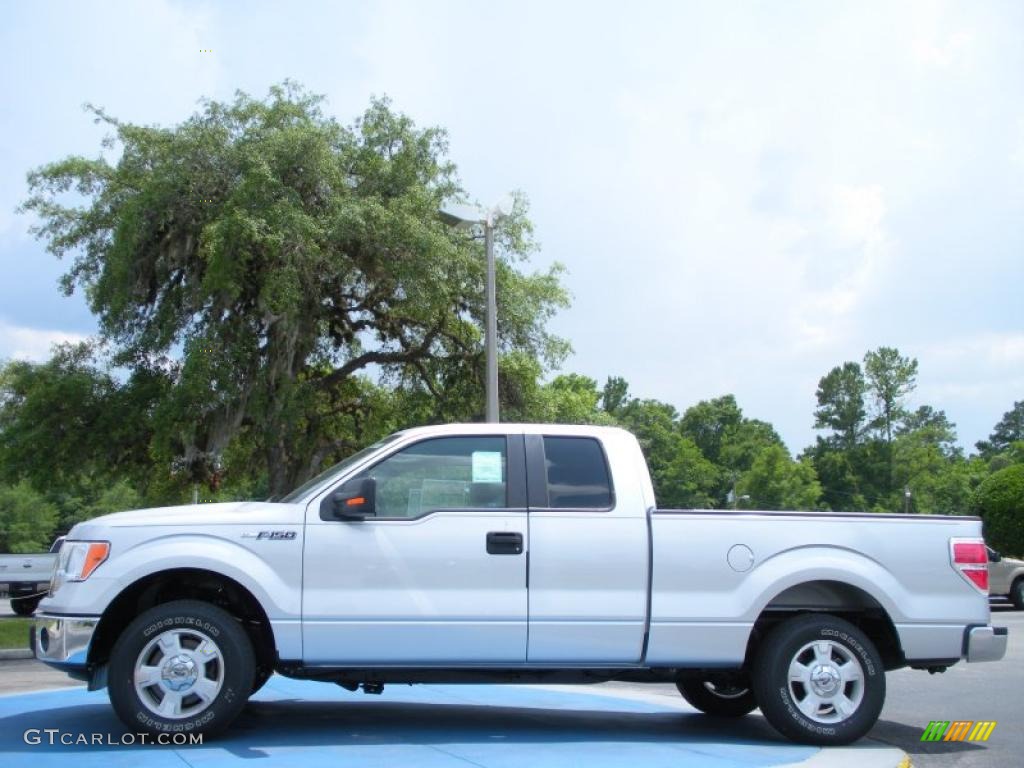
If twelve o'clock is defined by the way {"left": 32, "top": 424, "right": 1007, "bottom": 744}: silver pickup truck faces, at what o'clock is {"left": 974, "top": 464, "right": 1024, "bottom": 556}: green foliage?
The green foliage is roughly at 4 o'clock from the silver pickup truck.

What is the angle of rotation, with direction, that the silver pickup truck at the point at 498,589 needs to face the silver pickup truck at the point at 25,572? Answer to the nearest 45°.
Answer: approximately 45° to its right

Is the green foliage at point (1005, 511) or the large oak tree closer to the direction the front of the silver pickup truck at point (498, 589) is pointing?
the large oak tree

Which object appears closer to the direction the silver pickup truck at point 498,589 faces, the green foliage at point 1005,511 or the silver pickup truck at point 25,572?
the silver pickup truck

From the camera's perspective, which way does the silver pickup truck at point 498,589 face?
to the viewer's left

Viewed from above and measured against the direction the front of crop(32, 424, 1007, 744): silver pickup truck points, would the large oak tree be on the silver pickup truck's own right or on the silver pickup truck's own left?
on the silver pickup truck's own right
